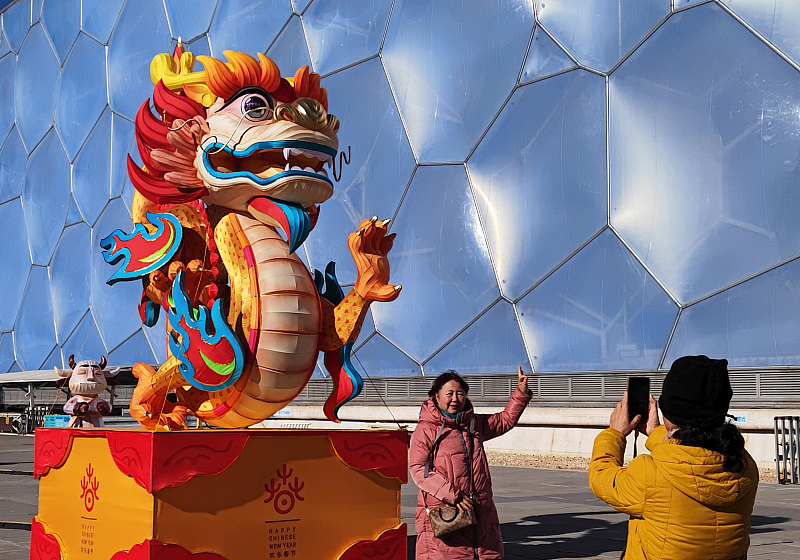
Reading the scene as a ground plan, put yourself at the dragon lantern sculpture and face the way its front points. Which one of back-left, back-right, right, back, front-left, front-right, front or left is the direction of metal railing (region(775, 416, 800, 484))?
left

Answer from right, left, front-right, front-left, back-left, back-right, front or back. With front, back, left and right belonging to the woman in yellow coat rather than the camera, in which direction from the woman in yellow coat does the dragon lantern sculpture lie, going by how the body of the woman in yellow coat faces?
front

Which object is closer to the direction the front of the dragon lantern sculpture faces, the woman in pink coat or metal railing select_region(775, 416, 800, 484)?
the woman in pink coat

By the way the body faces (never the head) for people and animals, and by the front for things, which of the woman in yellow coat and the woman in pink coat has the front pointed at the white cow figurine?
the woman in yellow coat

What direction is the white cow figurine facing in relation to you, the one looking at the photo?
facing the viewer

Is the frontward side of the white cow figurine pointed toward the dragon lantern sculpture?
yes

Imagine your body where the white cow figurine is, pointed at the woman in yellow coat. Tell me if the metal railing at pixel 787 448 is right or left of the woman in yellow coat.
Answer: left

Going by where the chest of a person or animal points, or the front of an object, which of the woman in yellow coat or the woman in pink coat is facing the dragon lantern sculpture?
the woman in yellow coat

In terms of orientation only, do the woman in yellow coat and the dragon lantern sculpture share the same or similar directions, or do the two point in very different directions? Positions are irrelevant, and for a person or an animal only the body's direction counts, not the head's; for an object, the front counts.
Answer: very different directions

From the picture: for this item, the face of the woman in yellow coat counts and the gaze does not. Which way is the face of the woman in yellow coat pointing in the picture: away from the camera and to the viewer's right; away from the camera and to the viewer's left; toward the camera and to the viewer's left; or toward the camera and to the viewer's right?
away from the camera and to the viewer's left

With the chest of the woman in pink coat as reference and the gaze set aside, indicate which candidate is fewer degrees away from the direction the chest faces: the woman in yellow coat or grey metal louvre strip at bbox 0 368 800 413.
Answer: the woman in yellow coat

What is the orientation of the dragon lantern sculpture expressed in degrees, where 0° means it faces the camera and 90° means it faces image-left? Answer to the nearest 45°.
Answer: approximately 315°

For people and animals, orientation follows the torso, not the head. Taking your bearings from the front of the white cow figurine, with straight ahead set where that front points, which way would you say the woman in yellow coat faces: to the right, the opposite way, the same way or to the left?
the opposite way

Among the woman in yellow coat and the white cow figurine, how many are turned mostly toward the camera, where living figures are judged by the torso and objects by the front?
1
